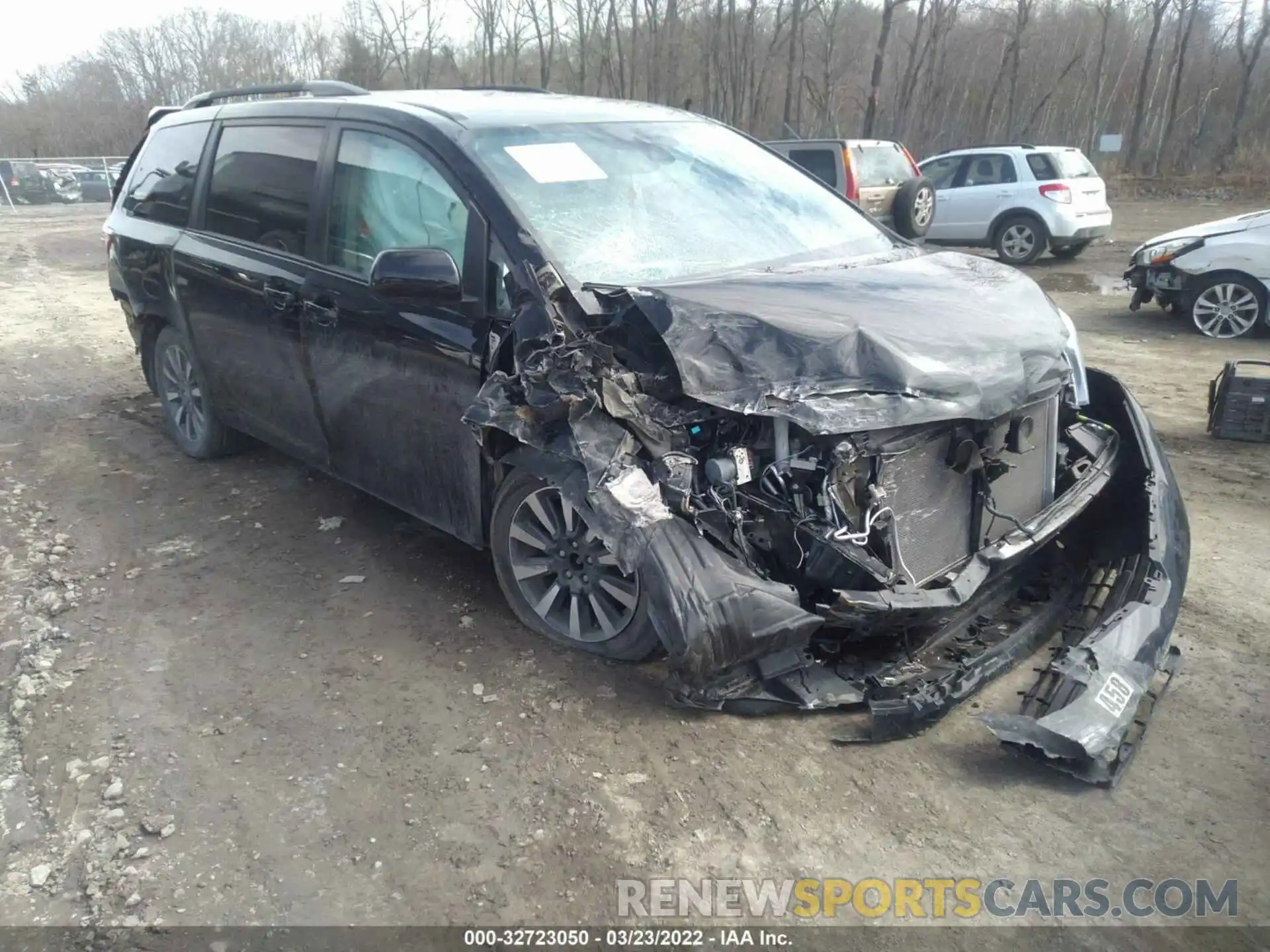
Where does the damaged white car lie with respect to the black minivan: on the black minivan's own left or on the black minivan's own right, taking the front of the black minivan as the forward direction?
on the black minivan's own left

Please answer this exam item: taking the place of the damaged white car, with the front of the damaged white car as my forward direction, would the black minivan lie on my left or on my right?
on my left

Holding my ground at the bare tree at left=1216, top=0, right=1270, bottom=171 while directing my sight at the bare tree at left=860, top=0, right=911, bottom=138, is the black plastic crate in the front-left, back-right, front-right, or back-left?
front-left

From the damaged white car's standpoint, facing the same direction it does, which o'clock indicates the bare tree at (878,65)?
The bare tree is roughly at 2 o'clock from the damaged white car.

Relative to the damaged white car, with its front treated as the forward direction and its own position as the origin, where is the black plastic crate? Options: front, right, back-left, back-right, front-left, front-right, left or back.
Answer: left

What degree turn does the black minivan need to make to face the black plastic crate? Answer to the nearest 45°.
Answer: approximately 90° to its left

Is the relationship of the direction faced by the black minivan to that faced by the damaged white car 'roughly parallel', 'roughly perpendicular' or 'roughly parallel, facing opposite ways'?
roughly parallel, facing opposite ways

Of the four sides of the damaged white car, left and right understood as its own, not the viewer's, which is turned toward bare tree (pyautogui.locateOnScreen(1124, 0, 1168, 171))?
right

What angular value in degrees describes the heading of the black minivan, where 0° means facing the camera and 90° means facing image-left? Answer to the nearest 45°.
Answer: approximately 315°

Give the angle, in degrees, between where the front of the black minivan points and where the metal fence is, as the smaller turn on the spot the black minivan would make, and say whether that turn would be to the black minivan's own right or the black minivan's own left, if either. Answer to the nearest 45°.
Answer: approximately 180°

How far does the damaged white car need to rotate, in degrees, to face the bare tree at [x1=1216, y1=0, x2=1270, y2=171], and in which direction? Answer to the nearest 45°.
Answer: approximately 90° to its right

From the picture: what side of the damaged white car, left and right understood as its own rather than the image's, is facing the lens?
left

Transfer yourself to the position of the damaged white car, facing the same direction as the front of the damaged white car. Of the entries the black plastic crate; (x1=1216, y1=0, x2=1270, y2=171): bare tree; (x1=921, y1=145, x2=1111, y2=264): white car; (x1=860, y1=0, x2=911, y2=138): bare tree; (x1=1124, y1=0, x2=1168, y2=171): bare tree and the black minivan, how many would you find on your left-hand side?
2

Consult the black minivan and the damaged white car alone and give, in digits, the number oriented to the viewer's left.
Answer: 1

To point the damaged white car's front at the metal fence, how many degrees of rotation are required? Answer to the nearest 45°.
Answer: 0° — it already faces it
